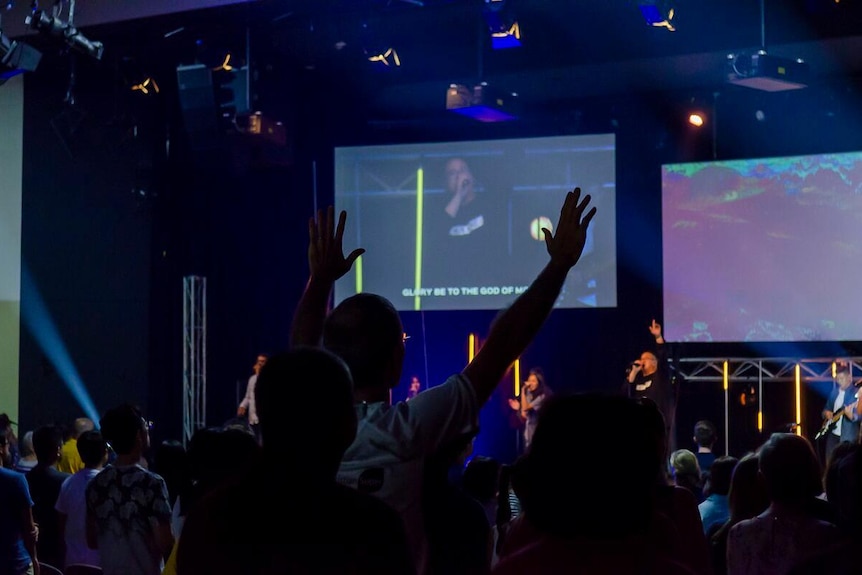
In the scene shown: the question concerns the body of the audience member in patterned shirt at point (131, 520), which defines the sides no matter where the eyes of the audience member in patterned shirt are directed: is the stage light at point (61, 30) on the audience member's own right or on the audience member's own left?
on the audience member's own left

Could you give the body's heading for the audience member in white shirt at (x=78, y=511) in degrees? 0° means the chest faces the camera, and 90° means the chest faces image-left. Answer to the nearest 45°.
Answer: approximately 225°

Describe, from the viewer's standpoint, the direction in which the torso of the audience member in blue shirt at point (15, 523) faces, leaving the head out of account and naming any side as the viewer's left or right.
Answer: facing away from the viewer and to the right of the viewer

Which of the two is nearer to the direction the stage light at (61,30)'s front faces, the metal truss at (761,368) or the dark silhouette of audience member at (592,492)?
the metal truss

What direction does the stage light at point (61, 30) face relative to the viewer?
to the viewer's right

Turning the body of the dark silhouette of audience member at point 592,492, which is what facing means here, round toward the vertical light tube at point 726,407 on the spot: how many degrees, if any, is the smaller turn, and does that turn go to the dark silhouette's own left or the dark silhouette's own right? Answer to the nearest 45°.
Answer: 0° — they already face it

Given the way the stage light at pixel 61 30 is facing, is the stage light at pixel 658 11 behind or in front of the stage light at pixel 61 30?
in front

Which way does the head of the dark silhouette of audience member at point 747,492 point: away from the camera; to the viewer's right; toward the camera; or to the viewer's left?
away from the camera

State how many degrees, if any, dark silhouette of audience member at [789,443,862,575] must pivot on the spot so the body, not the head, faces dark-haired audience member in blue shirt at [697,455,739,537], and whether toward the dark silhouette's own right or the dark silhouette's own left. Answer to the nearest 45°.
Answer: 0° — they already face them

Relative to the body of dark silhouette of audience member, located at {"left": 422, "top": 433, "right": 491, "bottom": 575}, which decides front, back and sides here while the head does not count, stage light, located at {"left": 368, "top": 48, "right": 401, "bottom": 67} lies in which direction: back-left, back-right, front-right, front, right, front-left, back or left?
front

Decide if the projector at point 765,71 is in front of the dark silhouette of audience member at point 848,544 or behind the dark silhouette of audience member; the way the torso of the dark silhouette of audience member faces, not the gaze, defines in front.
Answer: in front

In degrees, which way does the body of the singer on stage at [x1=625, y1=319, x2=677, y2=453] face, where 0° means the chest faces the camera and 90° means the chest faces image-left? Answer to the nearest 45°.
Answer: approximately 45°

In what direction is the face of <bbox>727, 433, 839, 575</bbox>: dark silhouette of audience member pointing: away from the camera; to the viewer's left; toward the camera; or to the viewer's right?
away from the camera

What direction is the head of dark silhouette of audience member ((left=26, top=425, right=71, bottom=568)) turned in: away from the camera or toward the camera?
away from the camera
